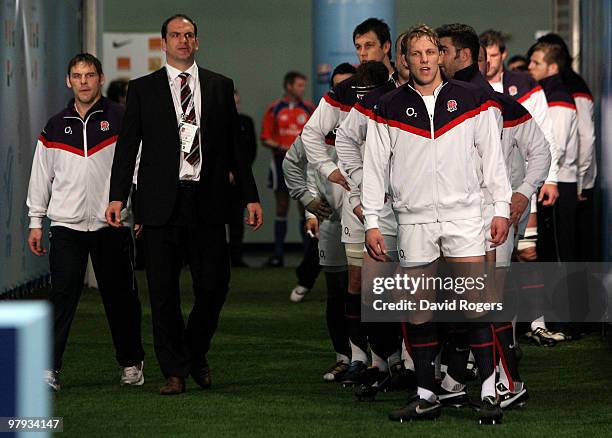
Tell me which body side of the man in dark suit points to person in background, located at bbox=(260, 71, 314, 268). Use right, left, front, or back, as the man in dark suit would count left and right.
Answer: back

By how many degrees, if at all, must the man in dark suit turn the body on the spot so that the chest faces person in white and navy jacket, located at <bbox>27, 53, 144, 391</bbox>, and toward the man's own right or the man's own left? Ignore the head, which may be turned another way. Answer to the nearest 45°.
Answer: approximately 135° to the man's own right

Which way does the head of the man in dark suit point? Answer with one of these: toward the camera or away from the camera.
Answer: toward the camera

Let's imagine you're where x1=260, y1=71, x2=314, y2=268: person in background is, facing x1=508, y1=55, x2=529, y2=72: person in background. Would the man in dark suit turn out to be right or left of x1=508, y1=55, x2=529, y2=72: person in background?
right

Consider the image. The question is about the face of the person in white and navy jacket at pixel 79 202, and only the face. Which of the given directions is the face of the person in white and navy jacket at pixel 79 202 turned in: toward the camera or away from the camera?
toward the camera

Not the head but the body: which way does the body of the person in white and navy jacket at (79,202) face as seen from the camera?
toward the camera

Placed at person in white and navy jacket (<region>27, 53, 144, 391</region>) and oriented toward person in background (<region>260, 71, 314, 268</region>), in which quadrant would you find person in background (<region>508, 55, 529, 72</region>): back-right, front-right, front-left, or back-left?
front-right

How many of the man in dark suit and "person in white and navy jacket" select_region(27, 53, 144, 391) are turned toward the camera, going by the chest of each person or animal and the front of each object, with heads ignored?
2

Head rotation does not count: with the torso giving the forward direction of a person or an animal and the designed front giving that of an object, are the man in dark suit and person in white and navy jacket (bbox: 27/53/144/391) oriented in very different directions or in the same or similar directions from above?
same or similar directions

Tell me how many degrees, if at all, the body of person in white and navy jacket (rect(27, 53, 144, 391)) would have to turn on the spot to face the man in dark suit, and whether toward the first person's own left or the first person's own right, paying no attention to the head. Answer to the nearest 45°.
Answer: approximately 45° to the first person's own left

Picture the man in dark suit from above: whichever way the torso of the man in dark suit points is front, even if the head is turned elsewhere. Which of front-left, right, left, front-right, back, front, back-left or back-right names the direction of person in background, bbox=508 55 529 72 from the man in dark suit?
back-left

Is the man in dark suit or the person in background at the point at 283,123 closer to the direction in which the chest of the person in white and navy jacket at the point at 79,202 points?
the man in dark suit

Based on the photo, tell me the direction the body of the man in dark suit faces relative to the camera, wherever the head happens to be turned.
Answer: toward the camera
